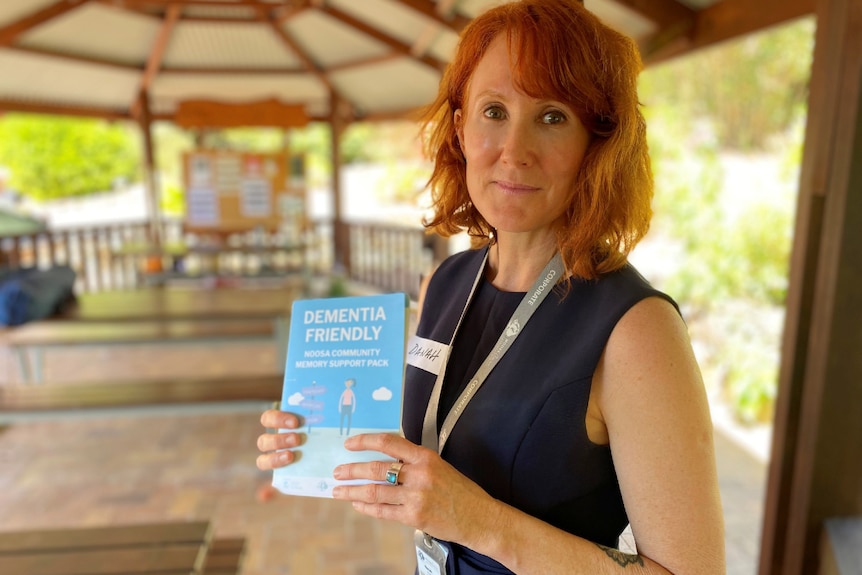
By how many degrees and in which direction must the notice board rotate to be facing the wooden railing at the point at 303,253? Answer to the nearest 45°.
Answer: approximately 90° to its left

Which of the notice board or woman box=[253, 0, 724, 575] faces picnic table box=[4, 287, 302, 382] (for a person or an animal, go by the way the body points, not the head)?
the notice board

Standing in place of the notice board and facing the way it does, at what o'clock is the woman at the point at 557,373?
The woman is roughly at 12 o'clock from the notice board.

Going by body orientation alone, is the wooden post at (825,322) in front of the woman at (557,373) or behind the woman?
behind

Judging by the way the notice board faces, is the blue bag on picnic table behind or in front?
in front

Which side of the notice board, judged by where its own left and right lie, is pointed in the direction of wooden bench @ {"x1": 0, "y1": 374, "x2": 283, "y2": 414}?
front

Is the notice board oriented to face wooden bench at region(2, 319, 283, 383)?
yes

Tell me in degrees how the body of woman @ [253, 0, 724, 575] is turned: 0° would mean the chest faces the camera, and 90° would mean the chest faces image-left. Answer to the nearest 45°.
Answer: approximately 45°

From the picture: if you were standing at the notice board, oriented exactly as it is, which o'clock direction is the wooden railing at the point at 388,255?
The wooden railing is roughly at 9 o'clock from the notice board.

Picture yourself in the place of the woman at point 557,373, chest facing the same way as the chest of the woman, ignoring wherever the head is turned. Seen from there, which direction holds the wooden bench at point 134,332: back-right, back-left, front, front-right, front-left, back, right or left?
right

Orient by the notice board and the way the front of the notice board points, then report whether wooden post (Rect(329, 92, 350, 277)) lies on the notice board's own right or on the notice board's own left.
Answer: on the notice board's own left

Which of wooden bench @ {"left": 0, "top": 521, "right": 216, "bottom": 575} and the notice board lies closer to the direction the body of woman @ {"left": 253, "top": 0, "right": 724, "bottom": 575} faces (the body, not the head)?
the wooden bench

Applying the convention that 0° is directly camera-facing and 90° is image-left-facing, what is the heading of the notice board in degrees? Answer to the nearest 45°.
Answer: approximately 0°

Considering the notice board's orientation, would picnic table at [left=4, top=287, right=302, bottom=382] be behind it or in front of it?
in front
